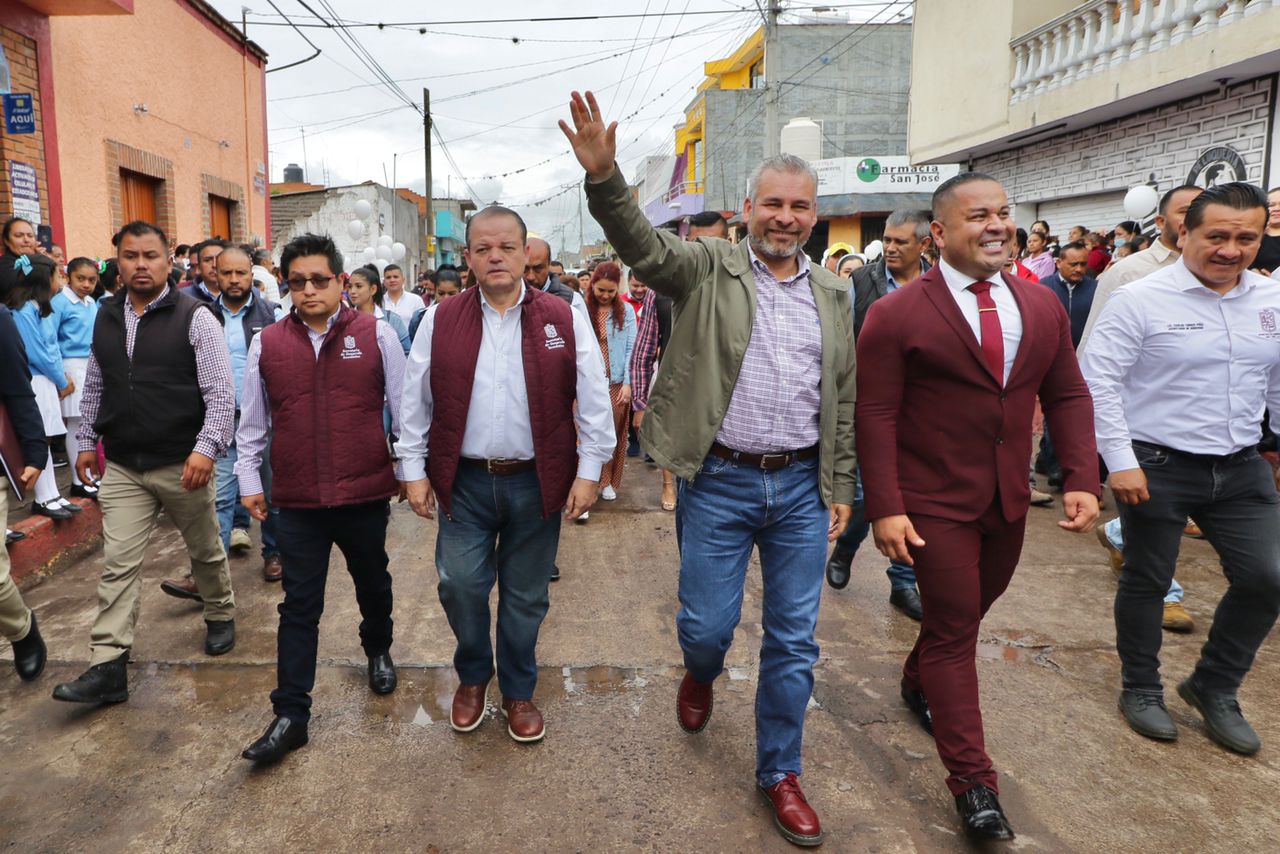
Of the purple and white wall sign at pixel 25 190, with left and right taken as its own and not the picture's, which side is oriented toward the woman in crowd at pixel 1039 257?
front

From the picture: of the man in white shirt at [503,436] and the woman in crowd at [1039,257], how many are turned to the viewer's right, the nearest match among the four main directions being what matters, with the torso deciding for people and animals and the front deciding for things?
0

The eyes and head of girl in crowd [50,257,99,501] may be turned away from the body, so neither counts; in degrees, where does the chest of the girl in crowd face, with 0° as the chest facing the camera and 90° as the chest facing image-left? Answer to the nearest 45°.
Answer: approximately 315°

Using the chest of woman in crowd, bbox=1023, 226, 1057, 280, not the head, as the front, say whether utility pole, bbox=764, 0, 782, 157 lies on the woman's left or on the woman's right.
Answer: on the woman's right

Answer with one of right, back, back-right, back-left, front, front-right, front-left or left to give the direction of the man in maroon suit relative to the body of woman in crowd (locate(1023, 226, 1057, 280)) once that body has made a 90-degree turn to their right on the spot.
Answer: back-left

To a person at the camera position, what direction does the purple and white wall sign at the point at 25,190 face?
facing the viewer and to the right of the viewer

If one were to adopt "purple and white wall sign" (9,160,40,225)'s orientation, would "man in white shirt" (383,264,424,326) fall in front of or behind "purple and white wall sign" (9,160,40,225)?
in front

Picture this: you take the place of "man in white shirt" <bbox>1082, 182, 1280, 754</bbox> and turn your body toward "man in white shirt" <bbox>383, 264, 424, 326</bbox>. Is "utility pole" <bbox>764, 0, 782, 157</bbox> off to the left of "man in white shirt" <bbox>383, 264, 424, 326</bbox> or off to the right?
right

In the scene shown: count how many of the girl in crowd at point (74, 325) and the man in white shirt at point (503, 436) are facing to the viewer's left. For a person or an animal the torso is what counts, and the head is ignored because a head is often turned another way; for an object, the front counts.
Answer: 0

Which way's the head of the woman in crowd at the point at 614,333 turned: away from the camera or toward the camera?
toward the camera

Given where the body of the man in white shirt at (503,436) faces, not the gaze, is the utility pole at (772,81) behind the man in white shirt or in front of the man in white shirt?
behind

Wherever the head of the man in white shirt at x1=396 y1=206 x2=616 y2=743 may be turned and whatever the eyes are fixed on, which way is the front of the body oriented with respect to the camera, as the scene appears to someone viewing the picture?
toward the camera

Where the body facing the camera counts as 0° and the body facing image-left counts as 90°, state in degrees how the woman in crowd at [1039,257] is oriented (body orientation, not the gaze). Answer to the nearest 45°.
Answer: approximately 45°

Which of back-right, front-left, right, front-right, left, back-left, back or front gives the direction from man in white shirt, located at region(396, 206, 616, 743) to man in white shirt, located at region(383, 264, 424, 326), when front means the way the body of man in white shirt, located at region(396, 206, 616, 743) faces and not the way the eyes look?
back

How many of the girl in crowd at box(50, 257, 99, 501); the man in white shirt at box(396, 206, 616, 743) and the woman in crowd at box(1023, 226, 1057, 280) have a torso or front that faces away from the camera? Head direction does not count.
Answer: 0

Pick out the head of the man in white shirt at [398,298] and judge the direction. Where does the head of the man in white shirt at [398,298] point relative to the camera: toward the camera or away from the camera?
toward the camera

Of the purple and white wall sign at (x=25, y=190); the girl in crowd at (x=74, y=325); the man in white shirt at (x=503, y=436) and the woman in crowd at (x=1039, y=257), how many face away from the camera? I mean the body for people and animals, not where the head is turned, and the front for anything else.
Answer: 0
